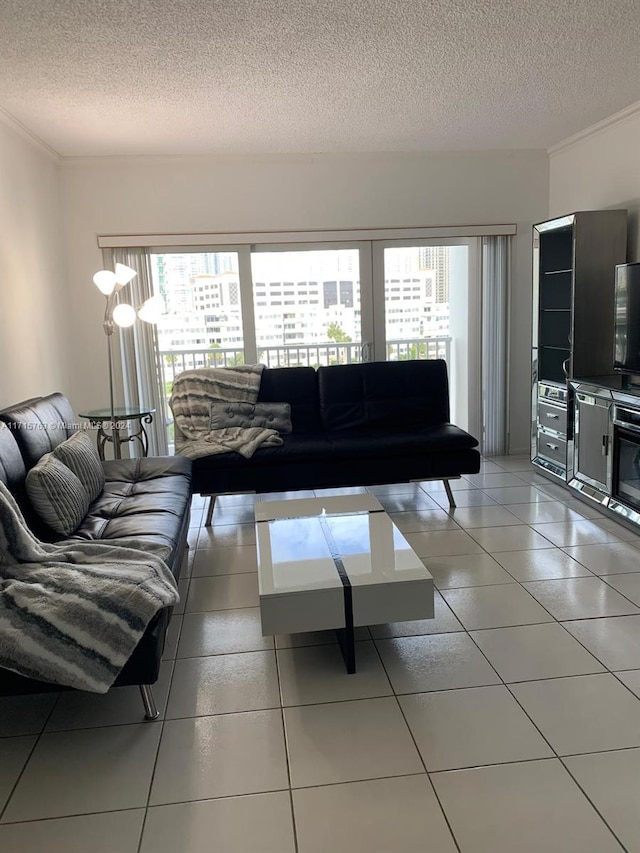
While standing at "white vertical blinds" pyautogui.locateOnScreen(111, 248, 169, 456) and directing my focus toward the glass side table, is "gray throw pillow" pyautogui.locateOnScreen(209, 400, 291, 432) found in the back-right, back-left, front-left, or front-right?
front-left

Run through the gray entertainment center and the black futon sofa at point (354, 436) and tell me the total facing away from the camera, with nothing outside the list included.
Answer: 0

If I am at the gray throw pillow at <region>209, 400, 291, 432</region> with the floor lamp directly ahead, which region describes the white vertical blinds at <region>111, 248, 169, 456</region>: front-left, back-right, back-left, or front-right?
front-right

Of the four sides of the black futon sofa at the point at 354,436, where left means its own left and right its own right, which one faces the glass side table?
right

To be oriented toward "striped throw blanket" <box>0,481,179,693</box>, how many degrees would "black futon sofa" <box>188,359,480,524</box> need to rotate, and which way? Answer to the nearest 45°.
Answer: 0° — it already faces it

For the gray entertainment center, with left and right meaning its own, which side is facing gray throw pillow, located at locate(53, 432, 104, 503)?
front

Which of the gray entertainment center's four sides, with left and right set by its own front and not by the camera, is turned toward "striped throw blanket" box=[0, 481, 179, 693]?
front

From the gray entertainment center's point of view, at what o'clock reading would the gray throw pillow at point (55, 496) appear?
The gray throw pillow is roughly at 12 o'clock from the gray entertainment center.

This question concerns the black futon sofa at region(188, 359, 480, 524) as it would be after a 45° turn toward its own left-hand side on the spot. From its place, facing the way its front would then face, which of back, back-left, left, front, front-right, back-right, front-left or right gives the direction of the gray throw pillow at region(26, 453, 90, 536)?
right

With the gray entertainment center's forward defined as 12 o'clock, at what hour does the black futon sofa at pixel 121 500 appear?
The black futon sofa is roughly at 12 o'clock from the gray entertainment center.

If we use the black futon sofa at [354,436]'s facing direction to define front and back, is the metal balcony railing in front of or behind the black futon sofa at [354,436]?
behind

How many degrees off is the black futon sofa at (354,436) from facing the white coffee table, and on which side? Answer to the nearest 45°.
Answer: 0° — it already faces it

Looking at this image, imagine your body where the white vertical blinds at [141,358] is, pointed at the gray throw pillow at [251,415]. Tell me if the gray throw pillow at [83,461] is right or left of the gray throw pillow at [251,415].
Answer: right

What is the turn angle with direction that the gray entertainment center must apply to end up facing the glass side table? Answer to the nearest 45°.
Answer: approximately 45° to its right

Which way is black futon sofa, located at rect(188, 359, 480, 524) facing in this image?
toward the camera
